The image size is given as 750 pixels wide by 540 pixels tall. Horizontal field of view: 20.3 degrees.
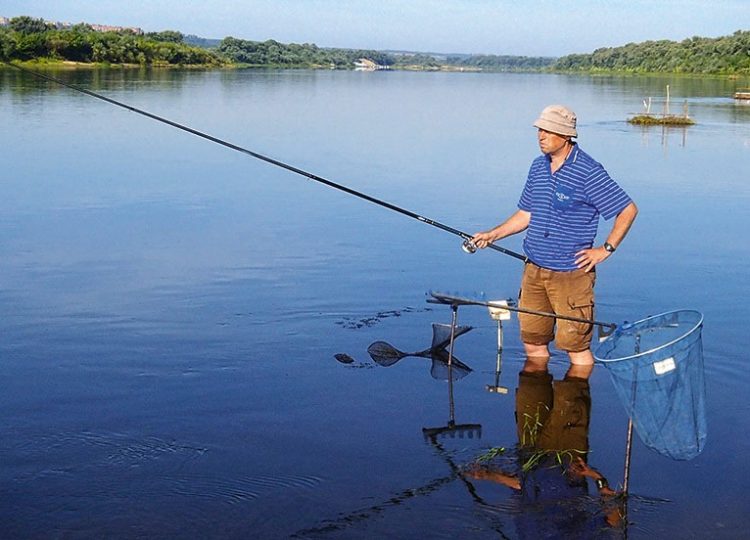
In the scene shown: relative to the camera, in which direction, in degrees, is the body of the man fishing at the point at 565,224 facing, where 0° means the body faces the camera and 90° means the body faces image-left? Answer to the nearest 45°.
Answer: approximately 45°

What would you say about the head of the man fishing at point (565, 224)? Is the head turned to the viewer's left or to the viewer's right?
to the viewer's left

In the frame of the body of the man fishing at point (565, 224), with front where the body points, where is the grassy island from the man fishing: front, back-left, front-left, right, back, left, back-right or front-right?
back-right
